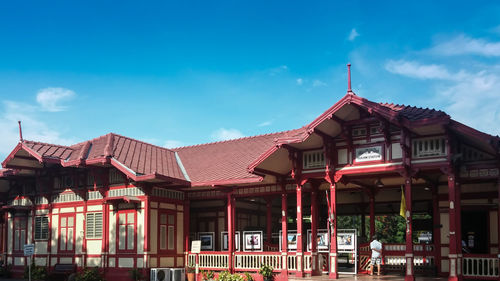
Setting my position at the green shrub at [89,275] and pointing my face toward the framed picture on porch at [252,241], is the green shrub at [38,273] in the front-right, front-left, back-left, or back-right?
back-left

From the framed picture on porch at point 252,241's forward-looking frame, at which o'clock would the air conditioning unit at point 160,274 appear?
The air conditioning unit is roughly at 3 o'clock from the framed picture on porch.

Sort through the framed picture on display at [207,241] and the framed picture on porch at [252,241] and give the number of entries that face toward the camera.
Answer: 2

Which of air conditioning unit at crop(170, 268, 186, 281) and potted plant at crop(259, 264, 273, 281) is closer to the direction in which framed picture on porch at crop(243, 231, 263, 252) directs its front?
the potted plant

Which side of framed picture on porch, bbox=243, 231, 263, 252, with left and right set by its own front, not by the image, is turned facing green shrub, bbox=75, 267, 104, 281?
right

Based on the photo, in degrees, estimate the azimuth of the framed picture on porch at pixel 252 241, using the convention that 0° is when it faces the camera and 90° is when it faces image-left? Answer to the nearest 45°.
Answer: approximately 0°

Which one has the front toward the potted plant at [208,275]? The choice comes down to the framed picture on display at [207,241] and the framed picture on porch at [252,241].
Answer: the framed picture on display at [207,241]
